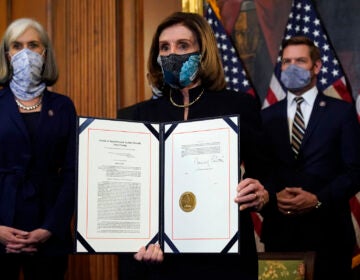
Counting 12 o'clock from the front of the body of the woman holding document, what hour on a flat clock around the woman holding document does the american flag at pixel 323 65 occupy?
The american flag is roughly at 7 o'clock from the woman holding document.

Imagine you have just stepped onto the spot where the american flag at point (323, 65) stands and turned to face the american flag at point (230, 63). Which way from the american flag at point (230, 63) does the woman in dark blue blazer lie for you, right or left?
left

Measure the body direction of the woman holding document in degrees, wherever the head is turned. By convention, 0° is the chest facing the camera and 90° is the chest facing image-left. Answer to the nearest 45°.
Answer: approximately 0°

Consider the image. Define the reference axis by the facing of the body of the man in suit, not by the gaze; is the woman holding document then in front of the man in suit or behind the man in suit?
in front

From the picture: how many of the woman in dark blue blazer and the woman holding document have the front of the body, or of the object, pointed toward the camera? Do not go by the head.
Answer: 2

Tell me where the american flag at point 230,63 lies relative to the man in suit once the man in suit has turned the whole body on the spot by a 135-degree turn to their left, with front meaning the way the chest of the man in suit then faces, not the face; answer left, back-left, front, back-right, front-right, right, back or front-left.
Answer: back-left

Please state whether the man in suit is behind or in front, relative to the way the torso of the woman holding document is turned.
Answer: behind

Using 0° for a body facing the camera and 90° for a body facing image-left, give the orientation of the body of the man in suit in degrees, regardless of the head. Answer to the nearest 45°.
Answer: approximately 45°

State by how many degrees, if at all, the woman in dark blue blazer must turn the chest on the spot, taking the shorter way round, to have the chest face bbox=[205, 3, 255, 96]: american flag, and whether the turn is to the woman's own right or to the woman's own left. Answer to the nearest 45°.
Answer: approximately 135° to the woman's own left
